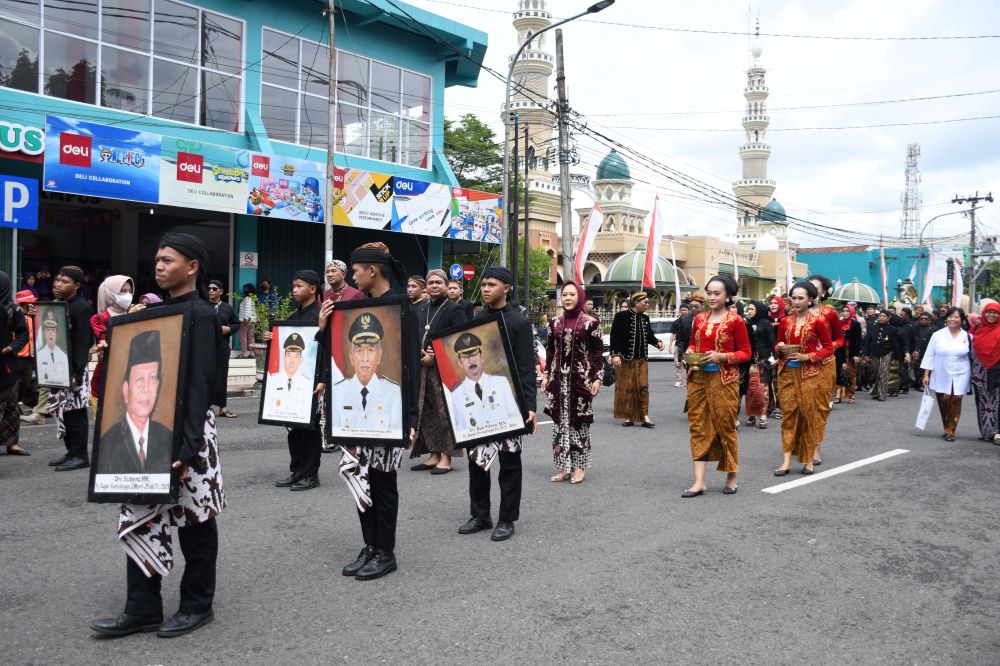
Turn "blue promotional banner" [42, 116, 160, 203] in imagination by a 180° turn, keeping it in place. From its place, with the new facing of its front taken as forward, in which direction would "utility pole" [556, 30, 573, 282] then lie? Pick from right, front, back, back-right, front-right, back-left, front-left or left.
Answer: back-right

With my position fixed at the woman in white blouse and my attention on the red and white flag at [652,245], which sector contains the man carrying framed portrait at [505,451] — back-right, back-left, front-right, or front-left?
back-left

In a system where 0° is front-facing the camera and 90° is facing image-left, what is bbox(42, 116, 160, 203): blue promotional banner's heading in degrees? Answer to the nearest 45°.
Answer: approximately 315°

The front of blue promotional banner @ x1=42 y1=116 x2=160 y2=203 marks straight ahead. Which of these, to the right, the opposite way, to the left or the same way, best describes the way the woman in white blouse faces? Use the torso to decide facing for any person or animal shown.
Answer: to the right

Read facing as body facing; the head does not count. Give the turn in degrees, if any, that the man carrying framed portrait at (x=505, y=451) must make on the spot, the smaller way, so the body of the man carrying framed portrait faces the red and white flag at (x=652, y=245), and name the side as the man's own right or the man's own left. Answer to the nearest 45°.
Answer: approximately 135° to the man's own right

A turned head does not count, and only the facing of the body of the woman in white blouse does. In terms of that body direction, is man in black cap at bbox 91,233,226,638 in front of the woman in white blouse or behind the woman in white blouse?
in front

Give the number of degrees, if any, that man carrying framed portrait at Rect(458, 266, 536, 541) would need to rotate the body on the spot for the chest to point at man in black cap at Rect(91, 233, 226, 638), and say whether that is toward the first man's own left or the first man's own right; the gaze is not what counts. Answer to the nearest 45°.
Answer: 0° — they already face them

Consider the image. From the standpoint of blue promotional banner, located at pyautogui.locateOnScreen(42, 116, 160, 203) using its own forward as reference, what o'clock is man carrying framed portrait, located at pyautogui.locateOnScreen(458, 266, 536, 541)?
The man carrying framed portrait is roughly at 1 o'clock from the blue promotional banner.

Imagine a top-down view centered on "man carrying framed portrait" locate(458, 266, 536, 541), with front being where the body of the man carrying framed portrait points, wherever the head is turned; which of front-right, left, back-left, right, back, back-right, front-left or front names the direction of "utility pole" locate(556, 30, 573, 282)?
back-right

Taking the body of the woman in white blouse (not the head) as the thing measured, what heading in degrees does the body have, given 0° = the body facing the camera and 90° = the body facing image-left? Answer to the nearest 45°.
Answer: approximately 0°

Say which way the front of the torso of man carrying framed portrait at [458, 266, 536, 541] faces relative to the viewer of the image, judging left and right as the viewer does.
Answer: facing the viewer and to the left of the viewer

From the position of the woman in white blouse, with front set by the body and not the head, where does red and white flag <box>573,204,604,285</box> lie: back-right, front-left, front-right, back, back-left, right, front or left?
back-right

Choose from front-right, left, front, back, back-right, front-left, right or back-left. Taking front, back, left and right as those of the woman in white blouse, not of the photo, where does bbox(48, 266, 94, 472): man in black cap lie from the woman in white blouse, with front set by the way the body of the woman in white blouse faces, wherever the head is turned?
front-right

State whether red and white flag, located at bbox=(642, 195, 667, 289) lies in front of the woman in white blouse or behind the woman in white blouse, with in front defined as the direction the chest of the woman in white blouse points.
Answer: behind
